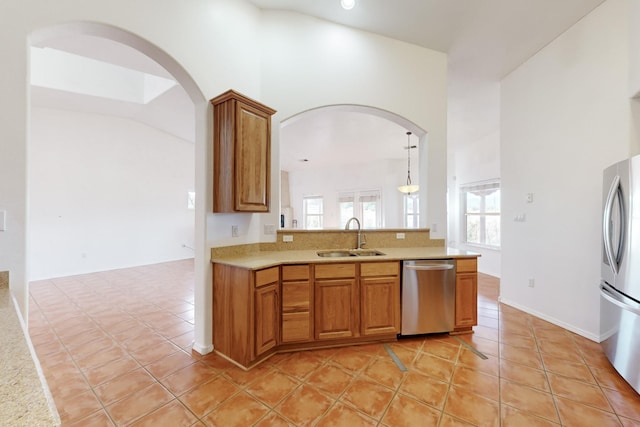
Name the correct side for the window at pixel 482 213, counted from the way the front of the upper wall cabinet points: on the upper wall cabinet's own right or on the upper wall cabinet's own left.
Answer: on the upper wall cabinet's own left

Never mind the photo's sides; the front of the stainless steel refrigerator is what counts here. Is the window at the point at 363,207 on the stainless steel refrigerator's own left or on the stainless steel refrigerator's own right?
on the stainless steel refrigerator's own right

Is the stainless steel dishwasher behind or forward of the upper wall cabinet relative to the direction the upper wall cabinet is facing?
forward

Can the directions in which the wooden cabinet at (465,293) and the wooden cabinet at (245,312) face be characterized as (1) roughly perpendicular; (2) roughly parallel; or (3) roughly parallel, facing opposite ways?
roughly perpendicular

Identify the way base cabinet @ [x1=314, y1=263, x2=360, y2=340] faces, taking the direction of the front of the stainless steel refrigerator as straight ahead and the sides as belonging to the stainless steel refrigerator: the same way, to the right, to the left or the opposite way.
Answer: to the left

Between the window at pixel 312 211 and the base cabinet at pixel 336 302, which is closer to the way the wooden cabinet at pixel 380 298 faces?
the base cabinet

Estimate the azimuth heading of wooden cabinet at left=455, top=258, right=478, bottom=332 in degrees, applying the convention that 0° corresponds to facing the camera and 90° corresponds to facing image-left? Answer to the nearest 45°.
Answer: approximately 0°

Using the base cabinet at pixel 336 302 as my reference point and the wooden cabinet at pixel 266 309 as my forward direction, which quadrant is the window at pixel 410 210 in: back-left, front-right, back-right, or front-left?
back-right

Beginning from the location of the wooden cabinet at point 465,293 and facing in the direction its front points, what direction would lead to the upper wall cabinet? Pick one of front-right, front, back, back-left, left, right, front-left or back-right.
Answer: front-right

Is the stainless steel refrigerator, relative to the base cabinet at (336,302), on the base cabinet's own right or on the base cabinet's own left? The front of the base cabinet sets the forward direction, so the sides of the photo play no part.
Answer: on the base cabinet's own left
